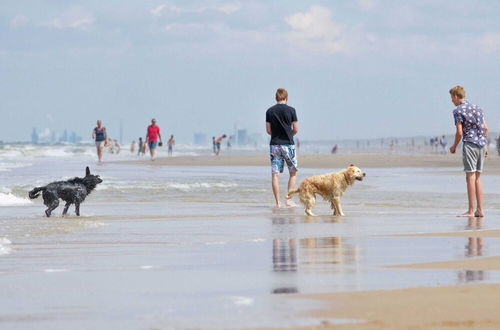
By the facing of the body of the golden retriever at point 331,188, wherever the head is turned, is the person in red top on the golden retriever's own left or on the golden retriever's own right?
on the golden retriever's own left

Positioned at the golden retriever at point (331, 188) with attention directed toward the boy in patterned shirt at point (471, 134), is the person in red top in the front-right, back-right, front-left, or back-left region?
back-left

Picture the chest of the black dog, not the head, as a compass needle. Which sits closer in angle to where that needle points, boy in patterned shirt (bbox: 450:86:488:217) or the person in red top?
the boy in patterned shirt

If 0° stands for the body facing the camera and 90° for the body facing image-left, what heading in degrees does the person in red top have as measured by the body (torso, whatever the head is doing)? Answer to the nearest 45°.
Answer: approximately 0°

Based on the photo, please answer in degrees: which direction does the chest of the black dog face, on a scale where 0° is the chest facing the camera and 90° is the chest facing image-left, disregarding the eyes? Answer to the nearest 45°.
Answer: approximately 270°

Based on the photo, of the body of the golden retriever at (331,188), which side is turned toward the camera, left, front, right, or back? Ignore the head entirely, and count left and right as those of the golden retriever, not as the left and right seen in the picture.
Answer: right

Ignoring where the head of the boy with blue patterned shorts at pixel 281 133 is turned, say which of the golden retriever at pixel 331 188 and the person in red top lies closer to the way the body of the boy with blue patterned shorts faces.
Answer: the person in red top

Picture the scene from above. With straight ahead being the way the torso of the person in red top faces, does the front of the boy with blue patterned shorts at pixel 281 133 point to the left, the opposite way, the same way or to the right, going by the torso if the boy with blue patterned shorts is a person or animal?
the opposite way

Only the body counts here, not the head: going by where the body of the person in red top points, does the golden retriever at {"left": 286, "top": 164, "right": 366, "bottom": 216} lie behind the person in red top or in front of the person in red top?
in front

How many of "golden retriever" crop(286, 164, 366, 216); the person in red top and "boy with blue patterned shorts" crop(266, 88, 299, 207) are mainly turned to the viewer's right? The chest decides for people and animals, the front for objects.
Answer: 1

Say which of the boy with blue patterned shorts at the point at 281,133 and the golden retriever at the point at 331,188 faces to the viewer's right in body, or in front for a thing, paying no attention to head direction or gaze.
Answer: the golden retriever

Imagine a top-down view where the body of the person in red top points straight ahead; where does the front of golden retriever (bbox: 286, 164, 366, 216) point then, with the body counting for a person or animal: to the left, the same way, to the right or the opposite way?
to the left

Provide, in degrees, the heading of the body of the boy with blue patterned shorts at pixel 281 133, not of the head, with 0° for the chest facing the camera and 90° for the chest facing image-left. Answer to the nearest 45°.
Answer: approximately 180°
